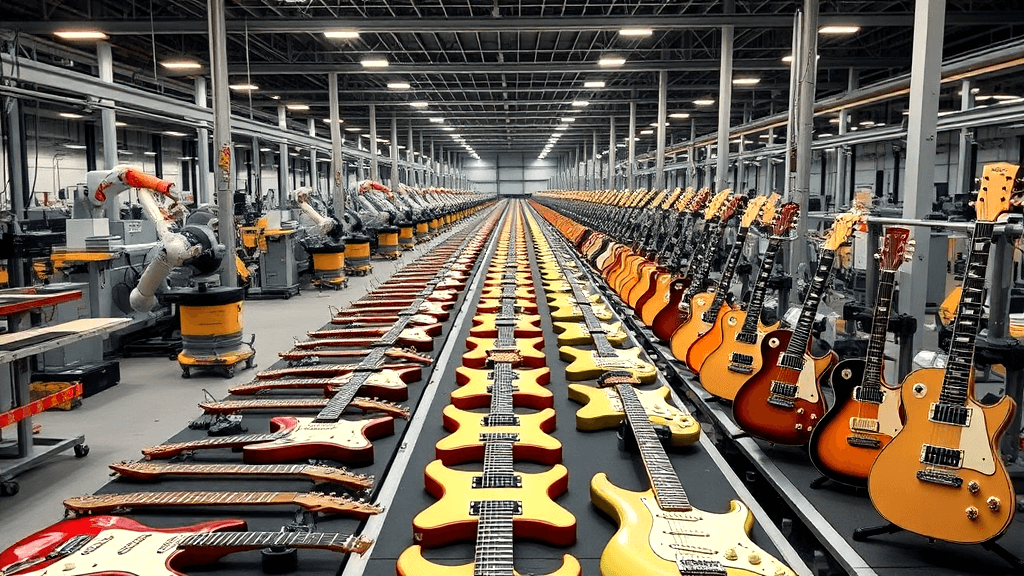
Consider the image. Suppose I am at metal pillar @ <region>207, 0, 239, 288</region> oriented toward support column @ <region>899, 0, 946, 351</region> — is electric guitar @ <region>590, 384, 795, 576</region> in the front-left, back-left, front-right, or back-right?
front-right

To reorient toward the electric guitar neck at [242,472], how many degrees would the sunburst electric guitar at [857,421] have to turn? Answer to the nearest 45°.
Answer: approximately 45° to its right

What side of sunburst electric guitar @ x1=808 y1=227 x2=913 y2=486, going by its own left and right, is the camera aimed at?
front

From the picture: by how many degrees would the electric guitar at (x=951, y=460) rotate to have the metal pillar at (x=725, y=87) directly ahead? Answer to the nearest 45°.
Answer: approximately 180°

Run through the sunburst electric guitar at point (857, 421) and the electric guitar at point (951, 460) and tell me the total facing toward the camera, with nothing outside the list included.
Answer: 2

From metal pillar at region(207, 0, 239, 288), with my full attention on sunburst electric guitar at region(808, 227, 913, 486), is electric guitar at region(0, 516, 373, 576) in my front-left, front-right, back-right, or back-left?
front-right

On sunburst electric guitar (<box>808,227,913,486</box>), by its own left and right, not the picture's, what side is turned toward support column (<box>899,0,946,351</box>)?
back

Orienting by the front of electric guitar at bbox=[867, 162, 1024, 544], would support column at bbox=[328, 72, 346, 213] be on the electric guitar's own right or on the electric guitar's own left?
on the electric guitar's own right

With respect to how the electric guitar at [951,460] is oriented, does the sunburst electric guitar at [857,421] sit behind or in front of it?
behind

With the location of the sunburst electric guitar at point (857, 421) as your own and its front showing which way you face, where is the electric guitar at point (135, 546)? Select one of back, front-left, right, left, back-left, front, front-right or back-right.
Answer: front-right

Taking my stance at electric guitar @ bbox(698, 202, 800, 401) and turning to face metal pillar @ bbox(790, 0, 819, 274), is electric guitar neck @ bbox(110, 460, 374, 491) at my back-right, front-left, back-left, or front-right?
back-left

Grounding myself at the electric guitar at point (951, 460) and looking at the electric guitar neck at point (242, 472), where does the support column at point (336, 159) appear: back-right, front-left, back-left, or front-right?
front-right

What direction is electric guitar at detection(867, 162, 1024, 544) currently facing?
toward the camera

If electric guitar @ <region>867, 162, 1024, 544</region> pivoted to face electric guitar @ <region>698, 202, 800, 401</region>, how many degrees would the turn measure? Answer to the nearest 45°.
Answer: approximately 135° to its right

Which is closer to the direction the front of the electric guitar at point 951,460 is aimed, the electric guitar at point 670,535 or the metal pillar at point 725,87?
the electric guitar
